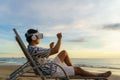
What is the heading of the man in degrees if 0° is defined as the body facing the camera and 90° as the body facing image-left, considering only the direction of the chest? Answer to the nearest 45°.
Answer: approximately 270°

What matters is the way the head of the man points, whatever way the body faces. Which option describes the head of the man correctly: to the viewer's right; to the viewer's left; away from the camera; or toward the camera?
to the viewer's right
